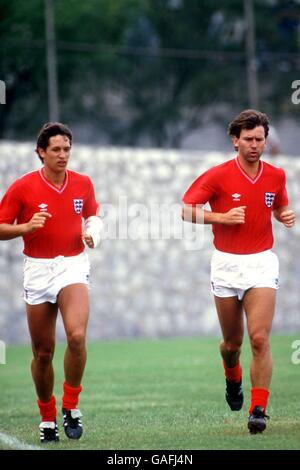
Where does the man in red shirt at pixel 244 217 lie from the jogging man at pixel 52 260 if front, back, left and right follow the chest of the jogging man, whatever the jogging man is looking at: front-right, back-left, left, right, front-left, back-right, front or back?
left

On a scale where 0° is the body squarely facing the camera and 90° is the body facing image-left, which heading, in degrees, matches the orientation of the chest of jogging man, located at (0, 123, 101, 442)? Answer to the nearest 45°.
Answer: approximately 0°
